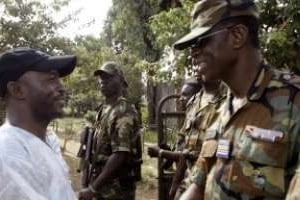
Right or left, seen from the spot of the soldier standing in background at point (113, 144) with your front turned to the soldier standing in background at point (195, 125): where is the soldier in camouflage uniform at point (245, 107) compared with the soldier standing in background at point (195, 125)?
right

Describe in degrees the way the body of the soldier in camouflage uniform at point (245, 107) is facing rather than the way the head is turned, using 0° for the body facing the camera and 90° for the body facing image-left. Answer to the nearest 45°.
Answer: approximately 45°

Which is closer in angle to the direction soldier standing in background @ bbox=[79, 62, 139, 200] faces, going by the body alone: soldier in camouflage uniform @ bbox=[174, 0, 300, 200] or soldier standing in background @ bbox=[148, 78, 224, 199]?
the soldier in camouflage uniform

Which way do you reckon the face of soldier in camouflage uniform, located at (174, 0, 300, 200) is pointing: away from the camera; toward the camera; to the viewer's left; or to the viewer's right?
to the viewer's left

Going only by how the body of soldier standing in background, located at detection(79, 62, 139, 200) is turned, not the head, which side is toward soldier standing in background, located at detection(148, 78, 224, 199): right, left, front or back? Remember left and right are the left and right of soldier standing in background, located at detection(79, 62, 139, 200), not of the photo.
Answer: left

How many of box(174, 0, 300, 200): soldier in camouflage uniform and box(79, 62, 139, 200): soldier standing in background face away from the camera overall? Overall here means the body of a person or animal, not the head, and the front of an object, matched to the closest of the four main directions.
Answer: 0
